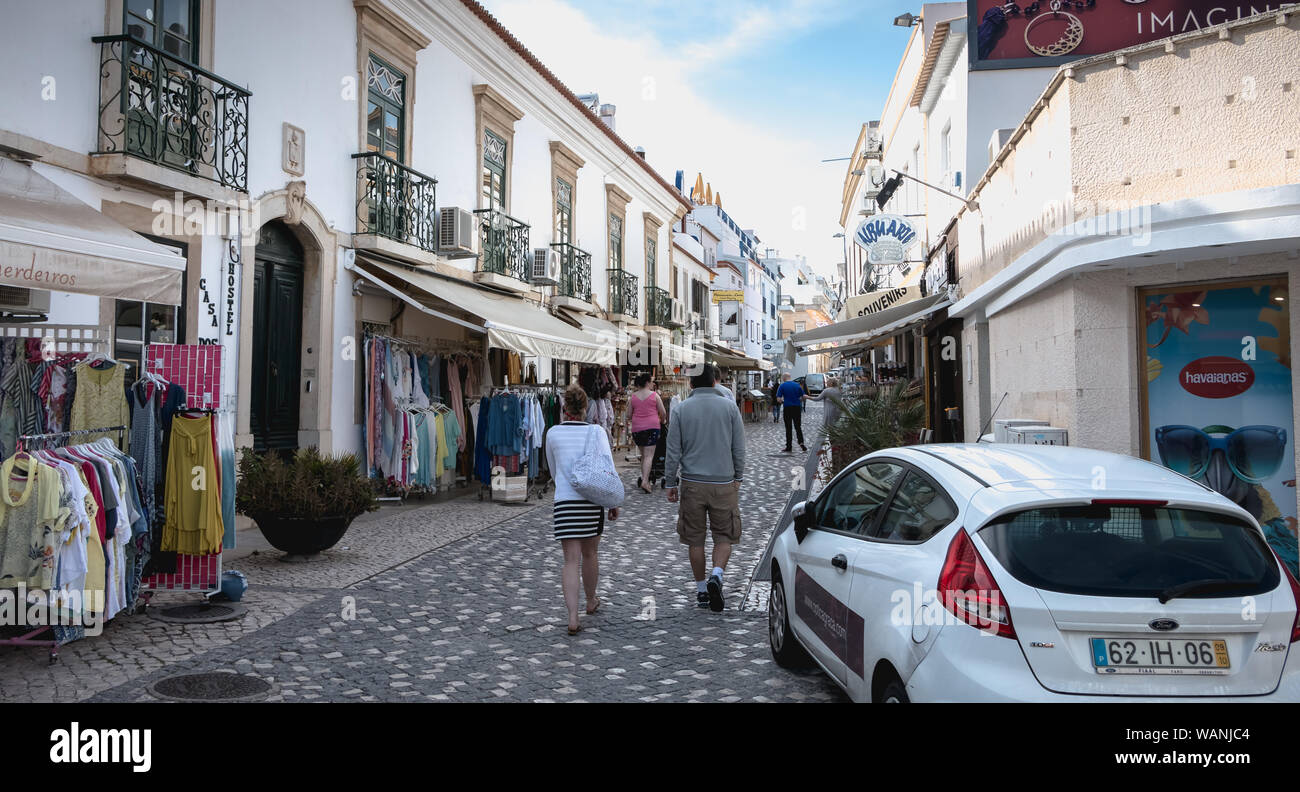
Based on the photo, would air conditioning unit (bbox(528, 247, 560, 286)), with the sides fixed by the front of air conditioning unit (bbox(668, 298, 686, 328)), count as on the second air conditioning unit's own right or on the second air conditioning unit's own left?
on the second air conditioning unit's own right

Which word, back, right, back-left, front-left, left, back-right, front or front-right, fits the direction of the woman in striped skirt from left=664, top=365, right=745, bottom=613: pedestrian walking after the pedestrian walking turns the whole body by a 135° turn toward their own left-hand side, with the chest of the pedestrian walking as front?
front

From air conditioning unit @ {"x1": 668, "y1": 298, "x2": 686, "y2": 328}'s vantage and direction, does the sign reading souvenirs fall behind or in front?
in front

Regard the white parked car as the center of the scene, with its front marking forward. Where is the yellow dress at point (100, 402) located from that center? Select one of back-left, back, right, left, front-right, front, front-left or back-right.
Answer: front-left

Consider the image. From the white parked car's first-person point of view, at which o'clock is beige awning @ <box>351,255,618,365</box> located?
The beige awning is roughly at 12 o'clock from the white parked car.

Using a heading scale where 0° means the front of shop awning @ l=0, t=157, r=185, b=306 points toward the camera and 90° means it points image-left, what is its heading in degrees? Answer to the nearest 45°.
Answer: approximately 315°

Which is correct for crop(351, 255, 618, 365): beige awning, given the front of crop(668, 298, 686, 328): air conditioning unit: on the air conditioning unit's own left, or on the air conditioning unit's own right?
on the air conditioning unit's own right

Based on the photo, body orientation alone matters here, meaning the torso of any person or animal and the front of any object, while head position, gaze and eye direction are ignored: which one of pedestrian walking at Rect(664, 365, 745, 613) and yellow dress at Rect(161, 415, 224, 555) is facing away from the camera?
the pedestrian walking

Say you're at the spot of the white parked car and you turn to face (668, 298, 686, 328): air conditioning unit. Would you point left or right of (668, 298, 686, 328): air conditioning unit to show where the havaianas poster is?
right

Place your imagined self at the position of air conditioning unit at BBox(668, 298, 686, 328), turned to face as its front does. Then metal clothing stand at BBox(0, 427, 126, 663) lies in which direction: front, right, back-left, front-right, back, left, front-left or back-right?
front-right

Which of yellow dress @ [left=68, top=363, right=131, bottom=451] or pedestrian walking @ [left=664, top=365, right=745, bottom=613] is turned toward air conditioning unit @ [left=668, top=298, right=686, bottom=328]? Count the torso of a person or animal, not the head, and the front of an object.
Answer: the pedestrian walking

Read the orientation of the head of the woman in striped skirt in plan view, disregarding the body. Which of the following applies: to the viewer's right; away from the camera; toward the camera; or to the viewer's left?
away from the camera
